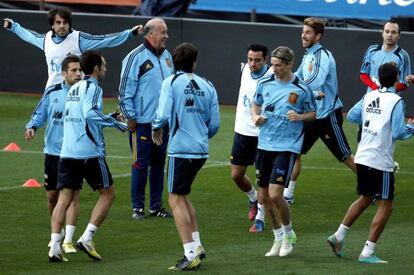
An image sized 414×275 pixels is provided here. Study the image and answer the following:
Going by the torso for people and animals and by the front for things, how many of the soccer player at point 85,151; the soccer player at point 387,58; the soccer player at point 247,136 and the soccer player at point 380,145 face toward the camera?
2

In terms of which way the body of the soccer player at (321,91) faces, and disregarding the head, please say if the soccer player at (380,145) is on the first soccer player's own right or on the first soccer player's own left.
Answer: on the first soccer player's own left

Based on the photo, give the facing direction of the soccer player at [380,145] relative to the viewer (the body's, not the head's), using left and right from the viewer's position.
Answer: facing away from the viewer and to the right of the viewer

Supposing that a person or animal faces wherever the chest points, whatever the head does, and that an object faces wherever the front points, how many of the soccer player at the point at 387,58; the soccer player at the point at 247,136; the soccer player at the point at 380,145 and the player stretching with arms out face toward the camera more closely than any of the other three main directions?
3

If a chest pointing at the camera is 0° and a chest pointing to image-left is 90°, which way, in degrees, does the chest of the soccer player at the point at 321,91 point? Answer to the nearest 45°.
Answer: approximately 45°

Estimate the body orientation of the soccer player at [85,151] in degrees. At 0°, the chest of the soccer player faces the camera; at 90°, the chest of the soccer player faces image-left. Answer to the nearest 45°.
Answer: approximately 225°

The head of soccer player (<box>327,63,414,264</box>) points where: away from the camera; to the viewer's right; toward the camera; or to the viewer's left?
away from the camera

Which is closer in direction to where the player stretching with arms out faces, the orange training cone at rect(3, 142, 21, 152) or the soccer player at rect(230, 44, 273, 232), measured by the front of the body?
the soccer player

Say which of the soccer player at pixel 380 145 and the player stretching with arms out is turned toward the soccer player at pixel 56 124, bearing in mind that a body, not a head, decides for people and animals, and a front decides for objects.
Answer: the player stretching with arms out
